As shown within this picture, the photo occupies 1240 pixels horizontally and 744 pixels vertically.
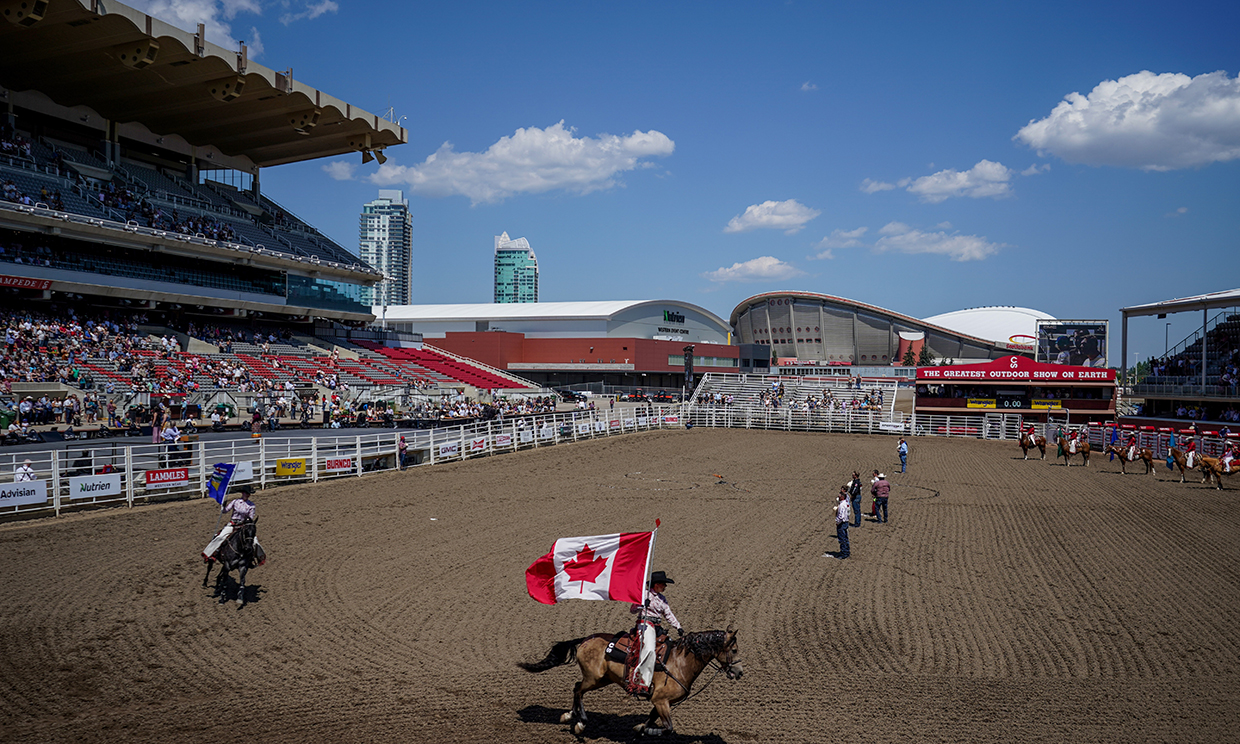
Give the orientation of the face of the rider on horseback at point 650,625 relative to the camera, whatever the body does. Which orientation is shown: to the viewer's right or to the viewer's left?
to the viewer's right

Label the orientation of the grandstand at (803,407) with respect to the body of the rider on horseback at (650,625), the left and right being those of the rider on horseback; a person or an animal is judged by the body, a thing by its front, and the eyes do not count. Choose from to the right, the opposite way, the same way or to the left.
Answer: to the right

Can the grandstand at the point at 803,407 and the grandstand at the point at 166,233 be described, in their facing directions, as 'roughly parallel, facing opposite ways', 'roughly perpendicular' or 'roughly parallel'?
roughly perpendicular

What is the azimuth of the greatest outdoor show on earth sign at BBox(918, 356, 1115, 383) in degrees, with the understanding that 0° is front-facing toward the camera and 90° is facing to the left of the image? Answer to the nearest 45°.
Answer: approximately 0°

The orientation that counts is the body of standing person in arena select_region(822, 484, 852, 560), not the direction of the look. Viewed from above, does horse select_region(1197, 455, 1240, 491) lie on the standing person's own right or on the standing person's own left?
on the standing person's own right

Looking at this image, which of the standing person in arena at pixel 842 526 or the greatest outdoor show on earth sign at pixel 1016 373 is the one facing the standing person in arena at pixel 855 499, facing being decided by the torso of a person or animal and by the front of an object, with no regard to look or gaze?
the greatest outdoor show on earth sign

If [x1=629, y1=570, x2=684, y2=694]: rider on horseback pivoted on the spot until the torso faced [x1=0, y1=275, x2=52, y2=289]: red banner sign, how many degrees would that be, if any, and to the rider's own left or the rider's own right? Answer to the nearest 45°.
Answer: approximately 135° to the rider's own left

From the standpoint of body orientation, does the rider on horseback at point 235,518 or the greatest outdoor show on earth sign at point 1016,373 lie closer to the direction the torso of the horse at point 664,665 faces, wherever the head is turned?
the greatest outdoor show on earth sign

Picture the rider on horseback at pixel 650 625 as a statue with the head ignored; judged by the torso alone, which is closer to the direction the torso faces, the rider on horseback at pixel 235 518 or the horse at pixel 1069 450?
the horse
